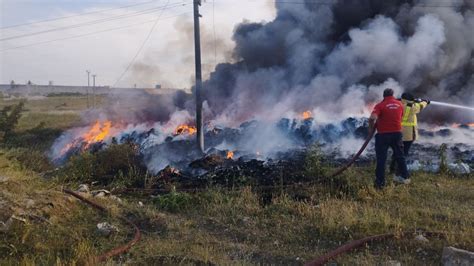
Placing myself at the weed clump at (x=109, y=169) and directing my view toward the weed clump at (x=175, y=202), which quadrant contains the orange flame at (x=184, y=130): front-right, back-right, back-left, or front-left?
back-left

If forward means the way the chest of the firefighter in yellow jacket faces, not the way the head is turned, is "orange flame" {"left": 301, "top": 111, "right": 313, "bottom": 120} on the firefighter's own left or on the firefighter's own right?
on the firefighter's own left

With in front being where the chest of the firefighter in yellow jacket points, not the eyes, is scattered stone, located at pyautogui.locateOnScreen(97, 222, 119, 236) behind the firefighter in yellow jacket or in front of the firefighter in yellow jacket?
behind

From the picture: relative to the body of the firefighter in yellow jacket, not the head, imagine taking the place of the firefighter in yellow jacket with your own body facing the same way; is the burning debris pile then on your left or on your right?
on your left

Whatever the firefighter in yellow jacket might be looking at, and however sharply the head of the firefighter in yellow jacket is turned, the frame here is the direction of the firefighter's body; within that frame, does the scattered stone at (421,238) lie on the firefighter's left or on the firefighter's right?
on the firefighter's right

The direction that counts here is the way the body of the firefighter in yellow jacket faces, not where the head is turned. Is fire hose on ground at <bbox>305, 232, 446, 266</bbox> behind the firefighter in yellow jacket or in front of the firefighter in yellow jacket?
behind

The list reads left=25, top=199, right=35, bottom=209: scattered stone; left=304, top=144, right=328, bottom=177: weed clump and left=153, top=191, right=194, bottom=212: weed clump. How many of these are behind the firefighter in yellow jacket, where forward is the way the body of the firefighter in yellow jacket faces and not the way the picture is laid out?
3

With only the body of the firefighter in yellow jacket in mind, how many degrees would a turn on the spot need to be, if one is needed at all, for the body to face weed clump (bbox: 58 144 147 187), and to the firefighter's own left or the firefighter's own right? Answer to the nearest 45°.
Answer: approximately 135° to the firefighter's own left

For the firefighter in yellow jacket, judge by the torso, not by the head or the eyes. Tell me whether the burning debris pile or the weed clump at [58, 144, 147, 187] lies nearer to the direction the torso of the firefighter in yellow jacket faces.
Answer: the burning debris pile

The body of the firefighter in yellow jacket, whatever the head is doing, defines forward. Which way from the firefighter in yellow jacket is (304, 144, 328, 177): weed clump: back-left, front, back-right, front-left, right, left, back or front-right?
back

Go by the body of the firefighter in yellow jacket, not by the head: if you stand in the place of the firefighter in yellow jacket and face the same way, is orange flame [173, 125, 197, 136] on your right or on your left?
on your left

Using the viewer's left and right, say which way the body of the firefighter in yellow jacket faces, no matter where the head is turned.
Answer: facing away from the viewer and to the right of the viewer
